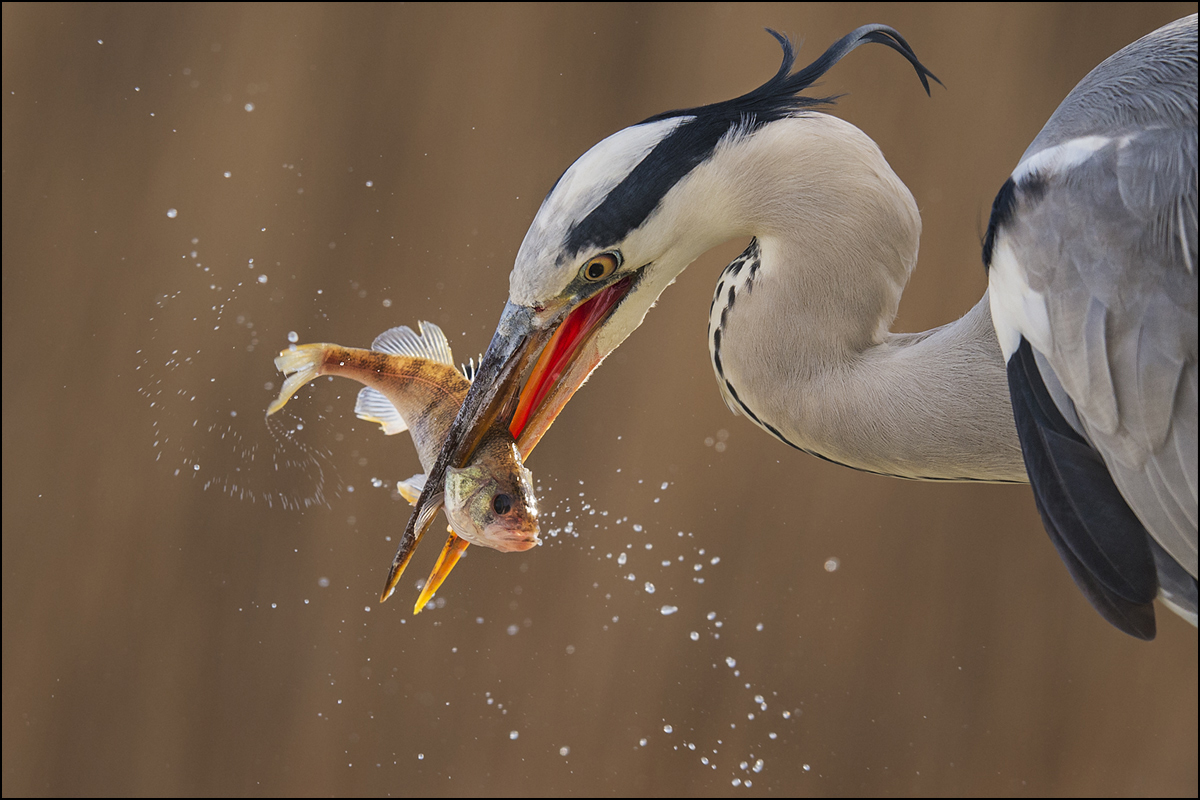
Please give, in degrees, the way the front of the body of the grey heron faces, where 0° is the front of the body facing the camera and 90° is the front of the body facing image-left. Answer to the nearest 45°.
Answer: approximately 90°
